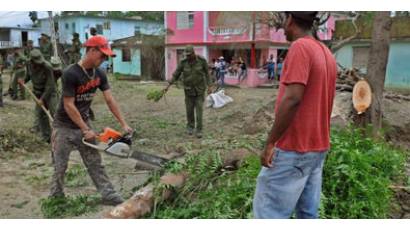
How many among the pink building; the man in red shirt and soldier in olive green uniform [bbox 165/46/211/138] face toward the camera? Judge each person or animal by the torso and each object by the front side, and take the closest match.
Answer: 2

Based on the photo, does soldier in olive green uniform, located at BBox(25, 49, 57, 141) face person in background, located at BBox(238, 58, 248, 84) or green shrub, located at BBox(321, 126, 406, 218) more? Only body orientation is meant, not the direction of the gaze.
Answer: the green shrub

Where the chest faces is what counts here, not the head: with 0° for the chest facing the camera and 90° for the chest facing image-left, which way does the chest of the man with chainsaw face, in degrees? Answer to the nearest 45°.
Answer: approximately 315°

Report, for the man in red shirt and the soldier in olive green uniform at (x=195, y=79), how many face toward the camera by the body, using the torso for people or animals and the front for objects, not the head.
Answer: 1

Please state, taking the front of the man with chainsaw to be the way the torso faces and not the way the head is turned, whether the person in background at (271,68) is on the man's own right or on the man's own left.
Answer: on the man's own left

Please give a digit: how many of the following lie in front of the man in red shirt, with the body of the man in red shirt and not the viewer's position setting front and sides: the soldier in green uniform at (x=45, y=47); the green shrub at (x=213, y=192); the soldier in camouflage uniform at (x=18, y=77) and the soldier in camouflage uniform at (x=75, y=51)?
4

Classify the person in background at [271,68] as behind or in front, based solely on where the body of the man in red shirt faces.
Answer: in front

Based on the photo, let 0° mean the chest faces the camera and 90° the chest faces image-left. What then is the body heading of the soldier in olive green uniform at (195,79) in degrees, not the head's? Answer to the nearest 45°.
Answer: approximately 0°

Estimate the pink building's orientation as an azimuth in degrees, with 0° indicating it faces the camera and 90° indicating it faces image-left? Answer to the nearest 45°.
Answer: approximately 0°

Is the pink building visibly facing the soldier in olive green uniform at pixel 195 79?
yes

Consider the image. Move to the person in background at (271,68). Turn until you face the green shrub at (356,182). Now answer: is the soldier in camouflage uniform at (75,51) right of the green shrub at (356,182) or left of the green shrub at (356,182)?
right

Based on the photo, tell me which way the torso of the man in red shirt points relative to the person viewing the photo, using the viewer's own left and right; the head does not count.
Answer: facing away from the viewer and to the left of the viewer

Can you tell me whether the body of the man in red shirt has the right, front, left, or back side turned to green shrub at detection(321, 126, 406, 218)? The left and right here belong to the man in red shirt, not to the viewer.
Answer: right

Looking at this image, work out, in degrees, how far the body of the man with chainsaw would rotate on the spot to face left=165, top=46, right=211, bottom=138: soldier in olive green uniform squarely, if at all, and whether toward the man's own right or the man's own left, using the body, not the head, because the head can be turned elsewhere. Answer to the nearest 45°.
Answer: approximately 90° to the man's own left

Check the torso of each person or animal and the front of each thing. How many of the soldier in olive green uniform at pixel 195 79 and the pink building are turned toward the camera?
2

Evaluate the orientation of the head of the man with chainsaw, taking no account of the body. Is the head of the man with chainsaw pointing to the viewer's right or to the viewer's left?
to the viewer's right

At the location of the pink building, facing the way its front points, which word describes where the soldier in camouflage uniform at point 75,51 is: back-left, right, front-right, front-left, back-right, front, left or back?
front-right
